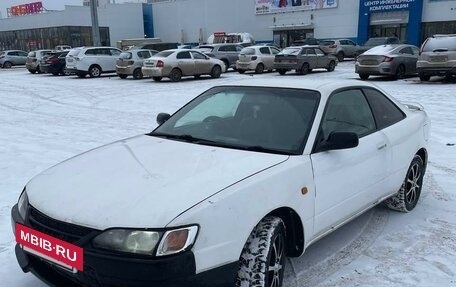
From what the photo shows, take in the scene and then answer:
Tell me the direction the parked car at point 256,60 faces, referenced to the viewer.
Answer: facing away from the viewer and to the right of the viewer

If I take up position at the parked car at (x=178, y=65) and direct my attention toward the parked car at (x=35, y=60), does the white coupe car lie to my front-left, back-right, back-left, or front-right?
back-left

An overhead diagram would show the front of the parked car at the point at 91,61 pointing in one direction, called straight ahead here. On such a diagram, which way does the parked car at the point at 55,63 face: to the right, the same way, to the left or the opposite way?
the same way

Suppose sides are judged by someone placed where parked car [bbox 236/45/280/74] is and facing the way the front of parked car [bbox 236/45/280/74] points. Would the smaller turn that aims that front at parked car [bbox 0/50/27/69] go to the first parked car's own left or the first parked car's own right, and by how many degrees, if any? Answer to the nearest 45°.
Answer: approximately 90° to the first parked car's own left

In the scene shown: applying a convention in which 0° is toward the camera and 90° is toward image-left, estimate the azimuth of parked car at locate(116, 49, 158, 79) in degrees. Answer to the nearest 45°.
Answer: approximately 225°

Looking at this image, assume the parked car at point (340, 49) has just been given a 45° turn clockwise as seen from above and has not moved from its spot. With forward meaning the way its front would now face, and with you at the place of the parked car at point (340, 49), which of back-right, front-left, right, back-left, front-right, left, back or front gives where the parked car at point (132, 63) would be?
back-right

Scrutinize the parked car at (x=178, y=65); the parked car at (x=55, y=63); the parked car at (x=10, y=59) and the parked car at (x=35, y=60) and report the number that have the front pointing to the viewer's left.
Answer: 0

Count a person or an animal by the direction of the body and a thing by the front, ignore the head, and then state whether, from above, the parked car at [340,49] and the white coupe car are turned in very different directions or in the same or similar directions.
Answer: very different directions

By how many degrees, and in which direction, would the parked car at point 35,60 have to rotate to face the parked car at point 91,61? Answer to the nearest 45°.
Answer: approximately 90° to its right

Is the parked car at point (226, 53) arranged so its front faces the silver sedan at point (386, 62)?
no

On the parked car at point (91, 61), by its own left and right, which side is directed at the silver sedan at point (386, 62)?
right

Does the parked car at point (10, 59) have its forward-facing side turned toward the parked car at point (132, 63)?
no

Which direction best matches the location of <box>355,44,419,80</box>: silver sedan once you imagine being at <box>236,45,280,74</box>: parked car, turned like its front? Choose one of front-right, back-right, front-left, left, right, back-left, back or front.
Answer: right

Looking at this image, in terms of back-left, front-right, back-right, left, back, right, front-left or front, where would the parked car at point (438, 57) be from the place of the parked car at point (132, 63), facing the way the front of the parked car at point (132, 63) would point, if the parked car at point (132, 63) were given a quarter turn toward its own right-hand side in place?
front

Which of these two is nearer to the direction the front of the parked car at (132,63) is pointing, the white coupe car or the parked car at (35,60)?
the parked car

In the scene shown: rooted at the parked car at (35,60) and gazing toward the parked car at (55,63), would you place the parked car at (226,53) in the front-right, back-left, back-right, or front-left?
front-left

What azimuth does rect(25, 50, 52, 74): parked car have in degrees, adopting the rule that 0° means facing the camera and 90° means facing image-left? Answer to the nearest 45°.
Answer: approximately 225°

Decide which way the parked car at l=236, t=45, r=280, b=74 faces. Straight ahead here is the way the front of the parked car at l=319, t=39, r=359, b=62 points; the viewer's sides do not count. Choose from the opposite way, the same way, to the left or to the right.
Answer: the same way

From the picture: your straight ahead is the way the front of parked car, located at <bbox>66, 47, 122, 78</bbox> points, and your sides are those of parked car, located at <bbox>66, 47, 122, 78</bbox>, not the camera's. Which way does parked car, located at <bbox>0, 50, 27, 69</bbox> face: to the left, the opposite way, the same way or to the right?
the same way

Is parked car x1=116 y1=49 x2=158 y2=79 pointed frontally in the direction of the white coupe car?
no
